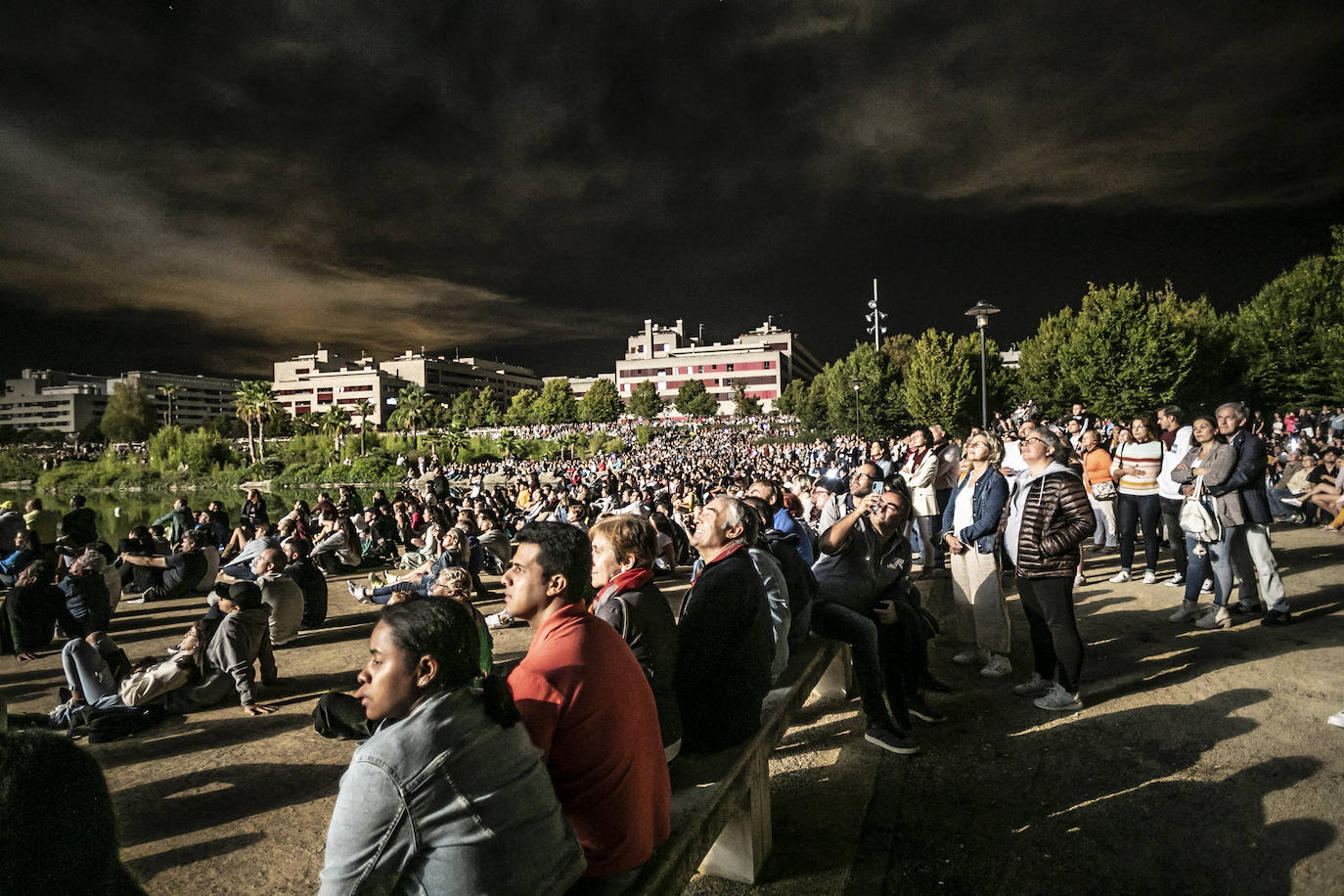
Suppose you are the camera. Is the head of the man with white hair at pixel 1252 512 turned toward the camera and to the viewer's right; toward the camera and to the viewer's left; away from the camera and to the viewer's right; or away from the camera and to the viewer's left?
toward the camera and to the viewer's left

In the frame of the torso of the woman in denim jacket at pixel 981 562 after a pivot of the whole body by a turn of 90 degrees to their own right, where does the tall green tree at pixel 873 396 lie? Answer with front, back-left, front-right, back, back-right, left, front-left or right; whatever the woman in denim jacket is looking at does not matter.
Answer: front-right

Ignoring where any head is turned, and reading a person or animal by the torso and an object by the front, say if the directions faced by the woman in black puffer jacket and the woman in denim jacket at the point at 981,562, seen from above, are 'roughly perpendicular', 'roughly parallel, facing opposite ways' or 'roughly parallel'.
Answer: roughly parallel

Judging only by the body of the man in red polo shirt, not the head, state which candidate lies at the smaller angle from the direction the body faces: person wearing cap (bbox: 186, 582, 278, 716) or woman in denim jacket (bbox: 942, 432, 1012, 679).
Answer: the person wearing cap

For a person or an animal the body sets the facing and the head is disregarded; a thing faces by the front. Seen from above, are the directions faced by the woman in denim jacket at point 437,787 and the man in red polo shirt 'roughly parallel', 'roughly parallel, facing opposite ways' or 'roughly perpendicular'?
roughly parallel

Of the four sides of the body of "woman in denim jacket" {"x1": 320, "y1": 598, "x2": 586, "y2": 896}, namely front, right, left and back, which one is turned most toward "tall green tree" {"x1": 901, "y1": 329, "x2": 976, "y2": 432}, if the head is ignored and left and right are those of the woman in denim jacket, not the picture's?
right

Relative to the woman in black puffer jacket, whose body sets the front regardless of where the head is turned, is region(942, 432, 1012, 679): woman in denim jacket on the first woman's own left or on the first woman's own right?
on the first woman's own right

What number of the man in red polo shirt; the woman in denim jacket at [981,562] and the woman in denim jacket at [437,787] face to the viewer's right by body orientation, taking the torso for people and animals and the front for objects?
0

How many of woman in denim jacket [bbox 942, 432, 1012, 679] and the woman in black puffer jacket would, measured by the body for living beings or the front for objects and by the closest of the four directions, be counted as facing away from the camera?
0

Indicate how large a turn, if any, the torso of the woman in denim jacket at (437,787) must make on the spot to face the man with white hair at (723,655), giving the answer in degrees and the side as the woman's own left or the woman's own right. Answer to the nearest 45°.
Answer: approximately 90° to the woman's own right

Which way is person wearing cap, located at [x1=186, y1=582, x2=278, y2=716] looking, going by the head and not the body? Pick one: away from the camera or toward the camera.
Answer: away from the camera

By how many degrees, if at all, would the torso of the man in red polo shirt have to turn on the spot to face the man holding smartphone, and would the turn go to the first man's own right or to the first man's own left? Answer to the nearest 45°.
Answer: approximately 90° to the first man's own right

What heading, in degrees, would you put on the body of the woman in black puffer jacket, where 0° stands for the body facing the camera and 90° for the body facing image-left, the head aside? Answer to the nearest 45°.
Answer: approximately 45°

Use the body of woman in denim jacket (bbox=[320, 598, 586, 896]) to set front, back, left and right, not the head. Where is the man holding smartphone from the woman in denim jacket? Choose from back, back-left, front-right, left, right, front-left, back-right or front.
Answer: right

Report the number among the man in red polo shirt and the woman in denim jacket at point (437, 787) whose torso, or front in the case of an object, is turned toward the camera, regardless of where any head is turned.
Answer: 0

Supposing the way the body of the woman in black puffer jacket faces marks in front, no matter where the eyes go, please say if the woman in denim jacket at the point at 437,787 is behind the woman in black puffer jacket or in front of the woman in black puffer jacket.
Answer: in front
